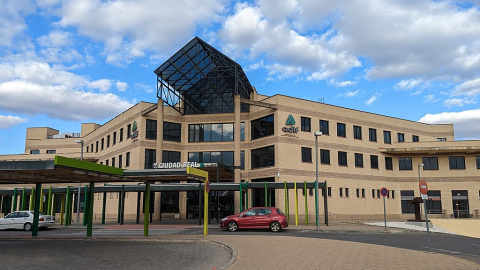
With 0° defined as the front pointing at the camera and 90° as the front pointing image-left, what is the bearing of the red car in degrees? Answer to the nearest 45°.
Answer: approximately 90°

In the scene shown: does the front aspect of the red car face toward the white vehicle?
yes
